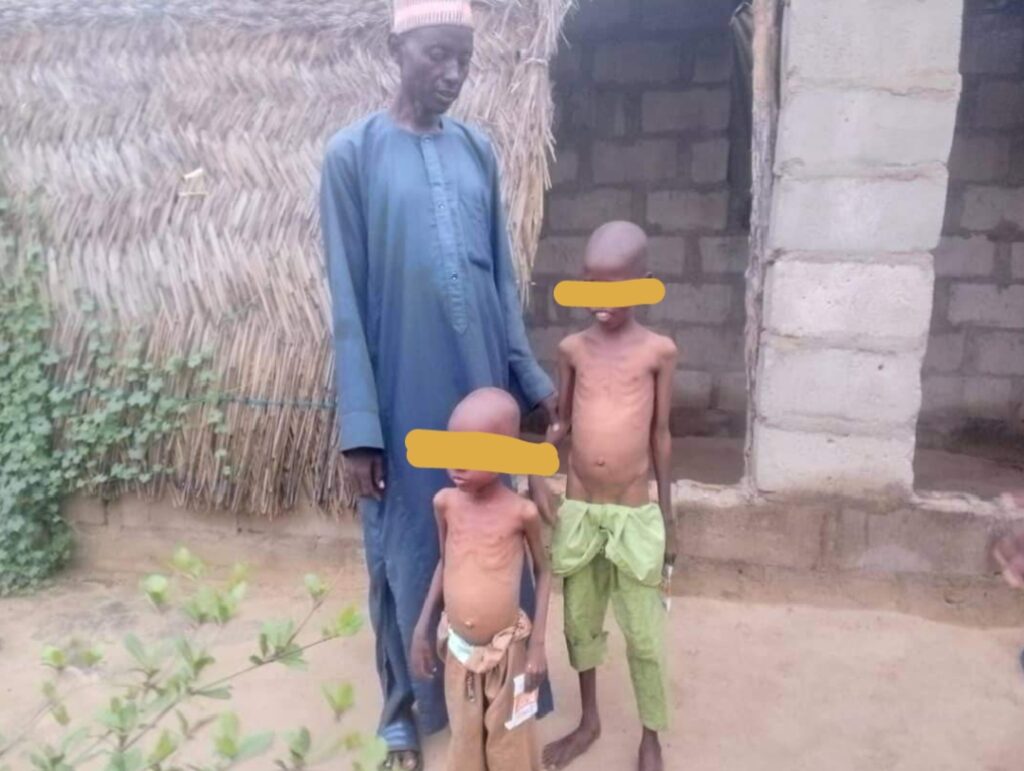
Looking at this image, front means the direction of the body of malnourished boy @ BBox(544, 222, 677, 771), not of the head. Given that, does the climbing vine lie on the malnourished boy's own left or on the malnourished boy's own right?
on the malnourished boy's own right

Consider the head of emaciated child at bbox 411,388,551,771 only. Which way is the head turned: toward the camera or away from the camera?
toward the camera

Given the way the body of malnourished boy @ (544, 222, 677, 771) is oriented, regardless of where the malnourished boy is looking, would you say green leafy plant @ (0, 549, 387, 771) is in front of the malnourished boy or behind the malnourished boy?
in front

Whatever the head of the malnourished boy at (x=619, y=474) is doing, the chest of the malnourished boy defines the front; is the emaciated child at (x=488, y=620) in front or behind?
in front

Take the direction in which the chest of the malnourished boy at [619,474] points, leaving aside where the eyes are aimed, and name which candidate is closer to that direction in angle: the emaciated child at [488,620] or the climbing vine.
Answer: the emaciated child

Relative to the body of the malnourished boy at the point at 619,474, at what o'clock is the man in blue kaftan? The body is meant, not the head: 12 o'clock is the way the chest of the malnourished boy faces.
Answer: The man in blue kaftan is roughly at 3 o'clock from the malnourished boy.

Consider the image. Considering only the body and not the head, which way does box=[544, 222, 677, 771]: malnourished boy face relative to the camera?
toward the camera

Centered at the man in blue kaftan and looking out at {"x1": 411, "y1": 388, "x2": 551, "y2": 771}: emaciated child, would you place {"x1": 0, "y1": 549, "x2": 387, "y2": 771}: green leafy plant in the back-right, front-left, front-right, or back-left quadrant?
front-right

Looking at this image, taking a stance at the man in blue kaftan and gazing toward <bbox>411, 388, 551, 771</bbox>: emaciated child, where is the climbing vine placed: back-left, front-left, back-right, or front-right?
back-right

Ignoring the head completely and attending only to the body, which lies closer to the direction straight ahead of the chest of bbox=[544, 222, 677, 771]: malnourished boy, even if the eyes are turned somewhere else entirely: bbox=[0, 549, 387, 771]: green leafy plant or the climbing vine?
the green leafy plant

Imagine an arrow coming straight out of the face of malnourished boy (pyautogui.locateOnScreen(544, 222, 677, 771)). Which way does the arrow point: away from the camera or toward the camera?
toward the camera
